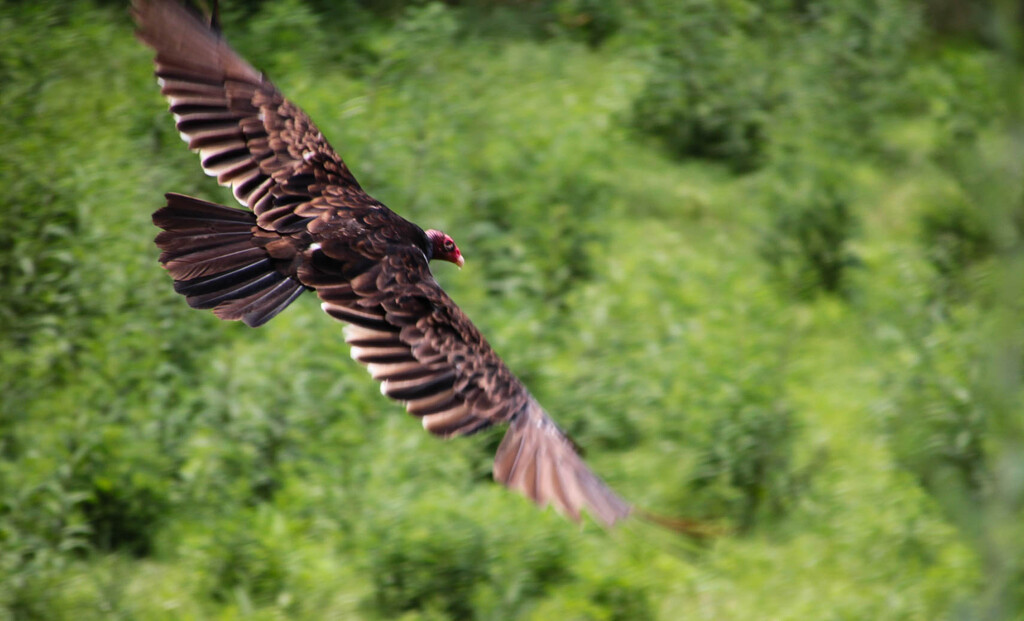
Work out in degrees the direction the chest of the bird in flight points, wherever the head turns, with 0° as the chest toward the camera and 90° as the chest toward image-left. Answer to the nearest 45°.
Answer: approximately 270°
